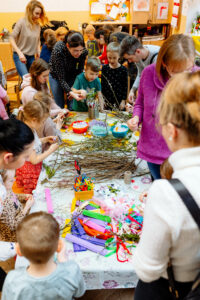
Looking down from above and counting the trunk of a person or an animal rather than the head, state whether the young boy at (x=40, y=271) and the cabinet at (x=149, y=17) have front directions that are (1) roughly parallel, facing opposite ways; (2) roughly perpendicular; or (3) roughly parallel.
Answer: roughly parallel, facing opposite ways

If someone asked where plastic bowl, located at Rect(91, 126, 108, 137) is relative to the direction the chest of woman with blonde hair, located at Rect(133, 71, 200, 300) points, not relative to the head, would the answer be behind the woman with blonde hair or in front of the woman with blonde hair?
in front

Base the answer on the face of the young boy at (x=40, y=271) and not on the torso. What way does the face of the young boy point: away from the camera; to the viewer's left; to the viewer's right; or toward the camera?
away from the camera

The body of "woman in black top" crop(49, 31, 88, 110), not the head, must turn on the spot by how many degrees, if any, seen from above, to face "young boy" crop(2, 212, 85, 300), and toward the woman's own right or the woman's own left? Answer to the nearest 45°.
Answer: approximately 45° to the woman's own right

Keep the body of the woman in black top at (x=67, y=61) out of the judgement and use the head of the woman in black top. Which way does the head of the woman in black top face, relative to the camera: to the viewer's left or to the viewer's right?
to the viewer's right

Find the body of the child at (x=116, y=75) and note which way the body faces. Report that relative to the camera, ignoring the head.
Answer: toward the camera

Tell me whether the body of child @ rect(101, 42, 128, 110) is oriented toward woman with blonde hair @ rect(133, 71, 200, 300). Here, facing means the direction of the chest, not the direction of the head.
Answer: yes

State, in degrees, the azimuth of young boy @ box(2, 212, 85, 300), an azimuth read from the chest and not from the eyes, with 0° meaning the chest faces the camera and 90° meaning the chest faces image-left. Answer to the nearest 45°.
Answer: approximately 180°

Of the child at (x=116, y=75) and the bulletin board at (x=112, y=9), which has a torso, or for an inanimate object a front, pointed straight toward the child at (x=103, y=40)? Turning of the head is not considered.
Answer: the bulletin board

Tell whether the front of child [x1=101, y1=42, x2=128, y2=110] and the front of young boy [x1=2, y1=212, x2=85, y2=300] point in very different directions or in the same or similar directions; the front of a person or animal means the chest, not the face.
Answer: very different directions

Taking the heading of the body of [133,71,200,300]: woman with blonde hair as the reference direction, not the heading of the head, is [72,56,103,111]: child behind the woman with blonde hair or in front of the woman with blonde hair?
in front

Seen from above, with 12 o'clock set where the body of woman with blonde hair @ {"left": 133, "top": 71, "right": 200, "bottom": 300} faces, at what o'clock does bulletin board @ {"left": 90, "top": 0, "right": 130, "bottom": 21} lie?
The bulletin board is roughly at 1 o'clock from the woman with blonde hair.

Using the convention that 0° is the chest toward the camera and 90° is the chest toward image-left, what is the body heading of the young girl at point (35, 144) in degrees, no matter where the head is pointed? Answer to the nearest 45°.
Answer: approximately 270°

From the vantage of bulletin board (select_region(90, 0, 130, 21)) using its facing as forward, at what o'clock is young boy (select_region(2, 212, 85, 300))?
The young boy is roughly at 12 o'clock from the bulletin board.

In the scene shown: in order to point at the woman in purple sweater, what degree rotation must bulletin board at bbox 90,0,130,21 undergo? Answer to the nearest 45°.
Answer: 0° — it already faces them
